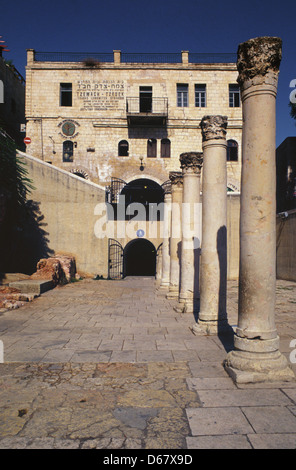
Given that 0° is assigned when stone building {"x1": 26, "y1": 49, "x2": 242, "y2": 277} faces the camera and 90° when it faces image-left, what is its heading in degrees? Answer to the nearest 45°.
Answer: approximately 0°

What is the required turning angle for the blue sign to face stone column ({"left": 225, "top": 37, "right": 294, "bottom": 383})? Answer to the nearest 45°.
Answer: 0° — it already faces it

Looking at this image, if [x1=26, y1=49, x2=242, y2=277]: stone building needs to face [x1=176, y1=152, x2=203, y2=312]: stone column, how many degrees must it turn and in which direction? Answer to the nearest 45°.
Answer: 0° — it already faces it

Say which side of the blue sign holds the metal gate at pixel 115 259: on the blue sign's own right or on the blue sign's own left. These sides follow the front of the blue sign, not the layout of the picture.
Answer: on the blue sign's own right

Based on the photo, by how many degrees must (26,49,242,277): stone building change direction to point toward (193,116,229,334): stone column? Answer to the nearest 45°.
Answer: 0° — it already faces it

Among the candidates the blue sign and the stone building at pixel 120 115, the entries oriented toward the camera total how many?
2

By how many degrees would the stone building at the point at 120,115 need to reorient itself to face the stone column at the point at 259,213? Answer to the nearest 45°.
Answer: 0° — it already faces it

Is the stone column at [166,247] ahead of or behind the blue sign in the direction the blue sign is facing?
ahead
